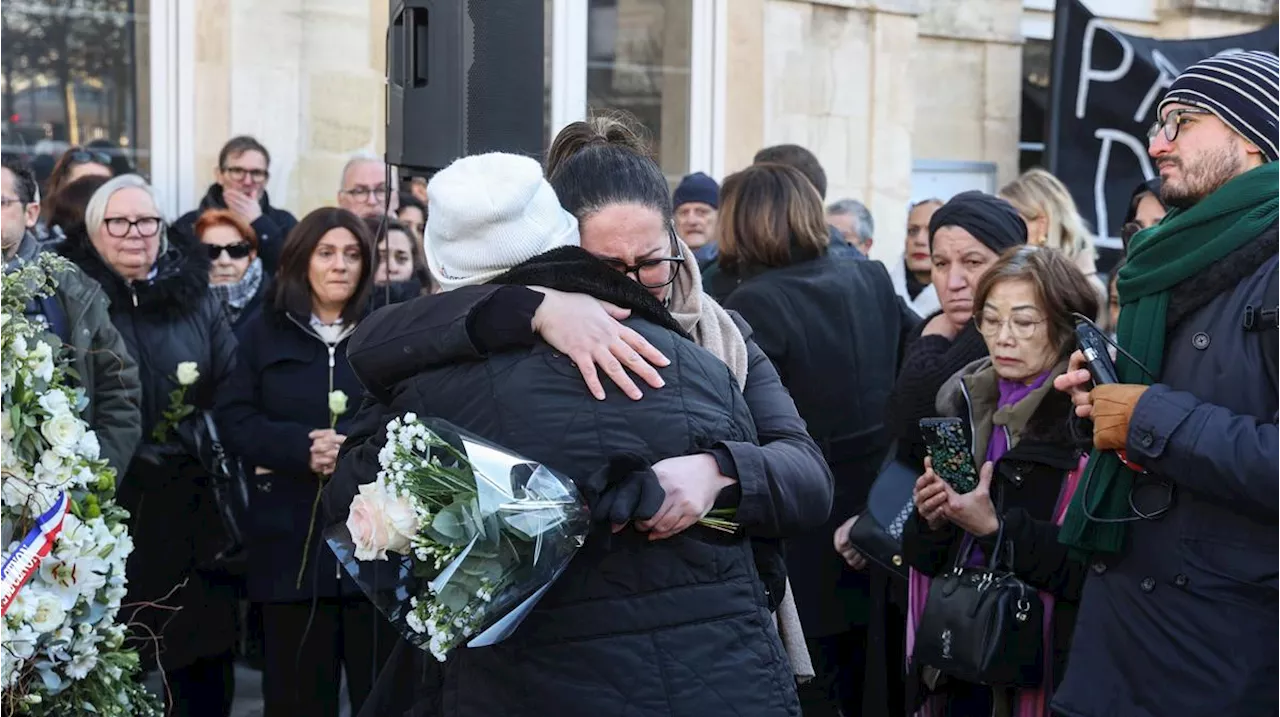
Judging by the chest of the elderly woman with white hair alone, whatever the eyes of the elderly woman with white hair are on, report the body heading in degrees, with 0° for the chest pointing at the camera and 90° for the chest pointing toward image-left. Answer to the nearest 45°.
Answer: approximately 0°

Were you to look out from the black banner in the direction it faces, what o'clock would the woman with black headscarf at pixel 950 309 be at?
The woman with black headscarf is roughly at 12 o'clock from the black banner.

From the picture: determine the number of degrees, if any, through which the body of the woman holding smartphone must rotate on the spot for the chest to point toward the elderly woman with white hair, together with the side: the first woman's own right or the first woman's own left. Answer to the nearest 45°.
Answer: approximately 45° to the first woman's own right

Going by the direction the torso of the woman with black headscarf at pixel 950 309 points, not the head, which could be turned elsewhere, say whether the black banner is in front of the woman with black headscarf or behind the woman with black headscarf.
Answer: behind

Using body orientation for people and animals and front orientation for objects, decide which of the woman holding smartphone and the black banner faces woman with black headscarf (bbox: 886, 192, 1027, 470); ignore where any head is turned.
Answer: the black banner

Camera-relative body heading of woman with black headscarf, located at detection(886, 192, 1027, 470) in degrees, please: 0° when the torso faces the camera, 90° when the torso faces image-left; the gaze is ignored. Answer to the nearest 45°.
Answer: approximately 45°
